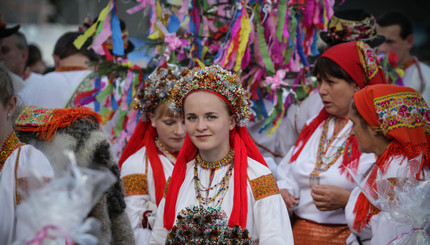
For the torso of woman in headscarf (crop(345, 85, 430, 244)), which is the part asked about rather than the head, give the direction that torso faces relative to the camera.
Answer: to the viewer's left

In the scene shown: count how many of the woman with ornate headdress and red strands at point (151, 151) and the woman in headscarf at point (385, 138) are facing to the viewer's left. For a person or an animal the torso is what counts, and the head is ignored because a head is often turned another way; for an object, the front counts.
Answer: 1

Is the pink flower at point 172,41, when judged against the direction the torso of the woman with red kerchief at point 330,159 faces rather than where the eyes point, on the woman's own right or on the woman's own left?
on the woman's own right

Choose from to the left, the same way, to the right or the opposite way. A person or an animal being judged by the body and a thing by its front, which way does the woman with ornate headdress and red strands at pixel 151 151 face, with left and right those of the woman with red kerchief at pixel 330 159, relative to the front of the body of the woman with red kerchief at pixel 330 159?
to the left

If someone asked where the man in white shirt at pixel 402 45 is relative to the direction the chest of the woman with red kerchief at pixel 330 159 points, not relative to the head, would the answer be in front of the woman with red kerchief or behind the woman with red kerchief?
behind

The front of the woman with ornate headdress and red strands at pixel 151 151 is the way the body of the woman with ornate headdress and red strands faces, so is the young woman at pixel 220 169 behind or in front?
in front

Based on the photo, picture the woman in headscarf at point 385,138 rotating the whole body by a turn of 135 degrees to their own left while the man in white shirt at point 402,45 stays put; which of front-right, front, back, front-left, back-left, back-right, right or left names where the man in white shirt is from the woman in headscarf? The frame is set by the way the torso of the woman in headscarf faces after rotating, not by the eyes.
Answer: back-left

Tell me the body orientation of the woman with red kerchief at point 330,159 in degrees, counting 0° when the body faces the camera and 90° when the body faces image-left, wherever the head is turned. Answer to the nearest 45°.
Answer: approximately 45°

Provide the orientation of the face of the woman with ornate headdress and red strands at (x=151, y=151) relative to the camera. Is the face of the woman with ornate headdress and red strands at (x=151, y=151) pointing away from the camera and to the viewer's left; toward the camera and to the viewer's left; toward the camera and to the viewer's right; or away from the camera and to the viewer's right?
toward the camera and to the viewer's right

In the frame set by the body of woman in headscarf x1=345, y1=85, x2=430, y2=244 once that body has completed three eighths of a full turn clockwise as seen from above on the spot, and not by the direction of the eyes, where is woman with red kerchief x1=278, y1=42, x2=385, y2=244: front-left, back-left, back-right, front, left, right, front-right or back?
left

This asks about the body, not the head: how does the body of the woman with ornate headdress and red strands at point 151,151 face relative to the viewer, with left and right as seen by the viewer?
facing the viewer and to the right of the viewer

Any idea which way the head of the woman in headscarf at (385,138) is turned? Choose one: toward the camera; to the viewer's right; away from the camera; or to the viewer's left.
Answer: to the viewer's left

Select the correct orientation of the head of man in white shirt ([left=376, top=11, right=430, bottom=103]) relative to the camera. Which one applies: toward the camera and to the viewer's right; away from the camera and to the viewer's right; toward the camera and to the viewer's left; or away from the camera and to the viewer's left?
toward the camera and to the viewer's left
